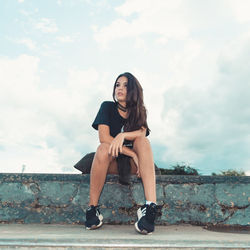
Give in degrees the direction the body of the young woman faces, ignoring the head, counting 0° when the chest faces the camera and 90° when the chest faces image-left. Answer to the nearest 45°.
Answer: approximately 0°

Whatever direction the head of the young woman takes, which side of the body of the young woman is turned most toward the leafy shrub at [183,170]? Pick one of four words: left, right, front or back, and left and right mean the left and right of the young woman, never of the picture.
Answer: back
